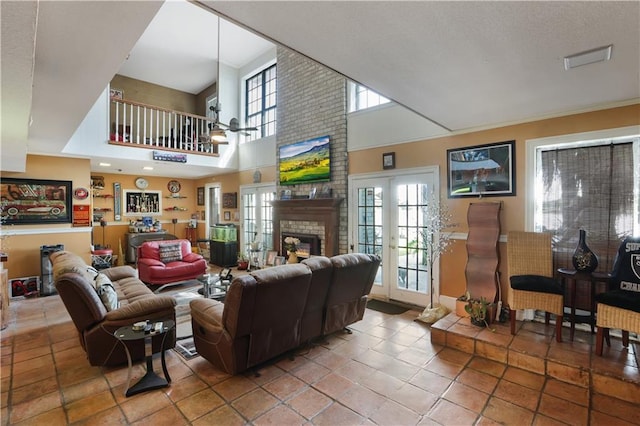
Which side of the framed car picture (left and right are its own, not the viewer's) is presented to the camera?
front

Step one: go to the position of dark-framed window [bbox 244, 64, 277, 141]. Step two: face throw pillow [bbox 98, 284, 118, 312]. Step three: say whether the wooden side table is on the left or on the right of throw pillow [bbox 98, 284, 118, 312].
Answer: left

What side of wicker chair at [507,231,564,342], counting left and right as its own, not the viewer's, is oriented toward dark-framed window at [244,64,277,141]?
right

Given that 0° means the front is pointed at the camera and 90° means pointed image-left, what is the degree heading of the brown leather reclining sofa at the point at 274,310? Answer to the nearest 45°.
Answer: approximately 135°

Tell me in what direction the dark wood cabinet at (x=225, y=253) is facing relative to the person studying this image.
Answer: facing the viewer and to the left of the viewer

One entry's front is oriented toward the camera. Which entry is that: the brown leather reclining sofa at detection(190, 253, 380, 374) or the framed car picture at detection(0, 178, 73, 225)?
the framed car picture

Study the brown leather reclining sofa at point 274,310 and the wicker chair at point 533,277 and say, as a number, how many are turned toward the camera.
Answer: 1

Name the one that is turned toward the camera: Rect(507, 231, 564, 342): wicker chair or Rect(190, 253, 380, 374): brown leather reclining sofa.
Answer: the wicker chair

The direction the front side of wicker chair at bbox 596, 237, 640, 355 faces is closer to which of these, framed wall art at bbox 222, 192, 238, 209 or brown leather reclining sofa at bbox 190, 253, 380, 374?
the brown leather reclining sofa

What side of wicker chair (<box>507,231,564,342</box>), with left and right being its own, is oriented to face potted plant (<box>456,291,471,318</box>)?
right

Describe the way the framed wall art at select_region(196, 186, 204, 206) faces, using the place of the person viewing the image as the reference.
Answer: facing the viewer

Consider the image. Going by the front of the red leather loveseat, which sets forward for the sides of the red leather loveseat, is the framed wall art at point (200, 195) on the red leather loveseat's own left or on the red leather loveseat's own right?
on the red leather loveseat's own left
